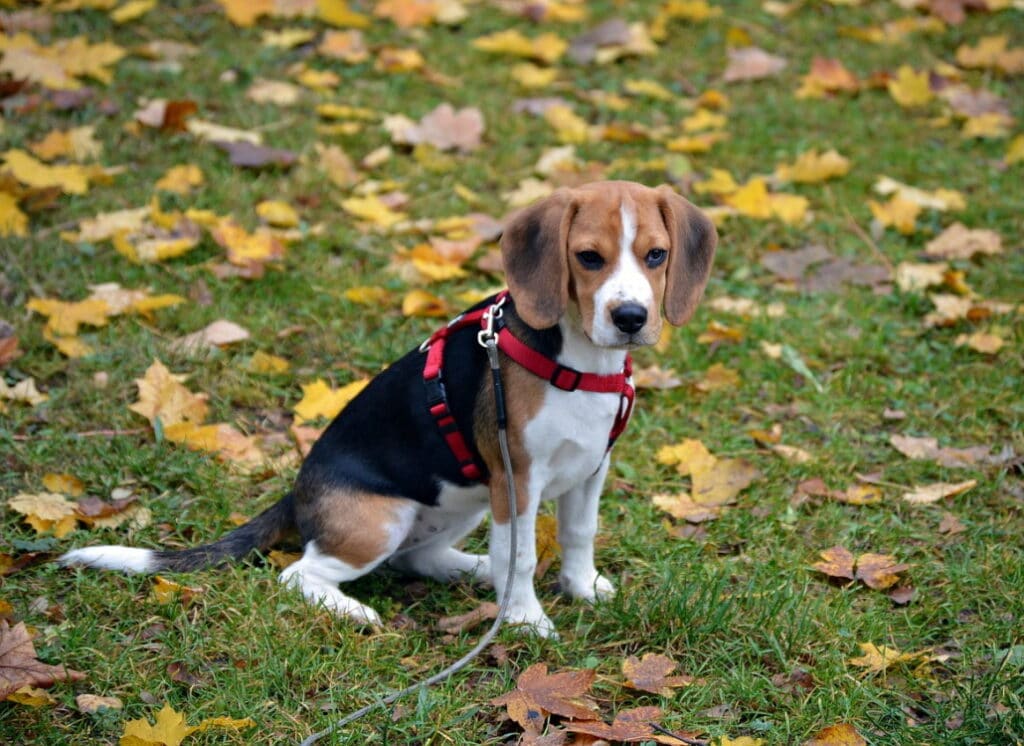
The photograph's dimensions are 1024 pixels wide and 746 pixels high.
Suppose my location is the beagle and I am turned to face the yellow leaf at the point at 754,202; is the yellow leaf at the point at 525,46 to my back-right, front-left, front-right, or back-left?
front-left

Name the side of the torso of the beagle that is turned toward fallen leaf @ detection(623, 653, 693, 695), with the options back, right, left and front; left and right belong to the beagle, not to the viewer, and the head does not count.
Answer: front

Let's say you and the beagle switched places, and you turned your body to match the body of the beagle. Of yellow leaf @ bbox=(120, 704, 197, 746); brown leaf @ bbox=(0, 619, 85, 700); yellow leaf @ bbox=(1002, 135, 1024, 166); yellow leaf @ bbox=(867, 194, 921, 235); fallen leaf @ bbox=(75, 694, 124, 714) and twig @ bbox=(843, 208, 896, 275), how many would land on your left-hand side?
3

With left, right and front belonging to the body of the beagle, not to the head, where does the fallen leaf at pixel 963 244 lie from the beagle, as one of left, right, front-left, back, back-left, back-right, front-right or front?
left

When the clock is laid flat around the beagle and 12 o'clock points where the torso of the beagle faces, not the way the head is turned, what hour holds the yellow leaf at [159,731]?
The yellow leaf is roughly at 3 o'clock from the beagle.

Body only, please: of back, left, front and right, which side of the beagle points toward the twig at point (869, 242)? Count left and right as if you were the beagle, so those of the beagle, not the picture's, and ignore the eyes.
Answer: left

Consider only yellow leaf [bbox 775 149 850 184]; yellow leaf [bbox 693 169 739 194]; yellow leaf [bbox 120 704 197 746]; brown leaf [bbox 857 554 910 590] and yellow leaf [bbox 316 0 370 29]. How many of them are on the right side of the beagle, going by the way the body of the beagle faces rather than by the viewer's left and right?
1

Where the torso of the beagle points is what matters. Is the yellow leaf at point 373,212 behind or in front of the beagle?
behind

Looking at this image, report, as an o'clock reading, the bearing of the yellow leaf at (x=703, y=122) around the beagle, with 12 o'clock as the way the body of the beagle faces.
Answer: The yellow leaf is roughly at 8 o'clock from the beagle.

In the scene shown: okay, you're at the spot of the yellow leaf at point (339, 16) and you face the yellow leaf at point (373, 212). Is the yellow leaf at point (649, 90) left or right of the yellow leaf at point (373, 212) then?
left

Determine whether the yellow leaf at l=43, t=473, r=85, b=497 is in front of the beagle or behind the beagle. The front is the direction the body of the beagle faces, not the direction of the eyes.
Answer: behind

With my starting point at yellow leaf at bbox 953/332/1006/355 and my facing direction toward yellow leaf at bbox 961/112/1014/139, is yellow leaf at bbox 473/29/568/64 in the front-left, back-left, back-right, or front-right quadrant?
front-left
